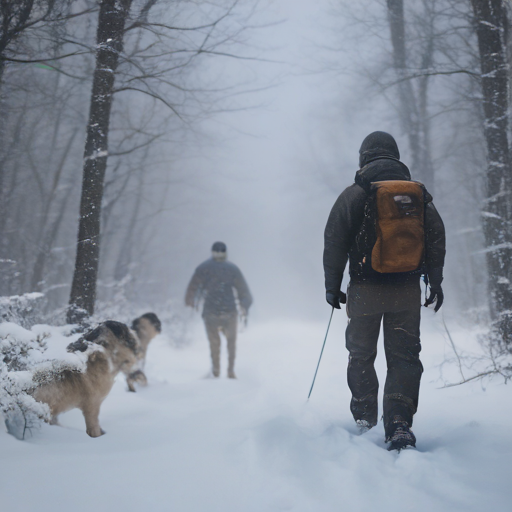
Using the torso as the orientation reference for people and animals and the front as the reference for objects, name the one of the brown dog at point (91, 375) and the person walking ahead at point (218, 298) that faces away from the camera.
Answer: the person walking ahead

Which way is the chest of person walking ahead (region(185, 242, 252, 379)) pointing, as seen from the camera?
away from the camera

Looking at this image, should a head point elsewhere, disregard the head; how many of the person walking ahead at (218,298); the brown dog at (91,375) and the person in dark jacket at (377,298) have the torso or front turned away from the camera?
2

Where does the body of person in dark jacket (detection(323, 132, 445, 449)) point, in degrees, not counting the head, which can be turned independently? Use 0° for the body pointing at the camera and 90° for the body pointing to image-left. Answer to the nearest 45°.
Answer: approximately 180°

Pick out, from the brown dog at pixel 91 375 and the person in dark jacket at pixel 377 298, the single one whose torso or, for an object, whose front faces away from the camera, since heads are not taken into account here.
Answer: the person in dark jacket

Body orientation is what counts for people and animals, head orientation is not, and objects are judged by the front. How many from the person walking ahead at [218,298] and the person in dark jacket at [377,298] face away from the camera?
2

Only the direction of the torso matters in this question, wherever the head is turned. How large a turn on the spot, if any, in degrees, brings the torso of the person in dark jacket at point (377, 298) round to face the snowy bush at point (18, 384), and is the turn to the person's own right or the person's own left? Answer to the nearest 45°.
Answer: approximately 90° to the person's own left

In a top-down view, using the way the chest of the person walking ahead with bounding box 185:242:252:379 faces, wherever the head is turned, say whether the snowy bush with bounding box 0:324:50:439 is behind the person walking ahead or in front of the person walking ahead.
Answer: behind
